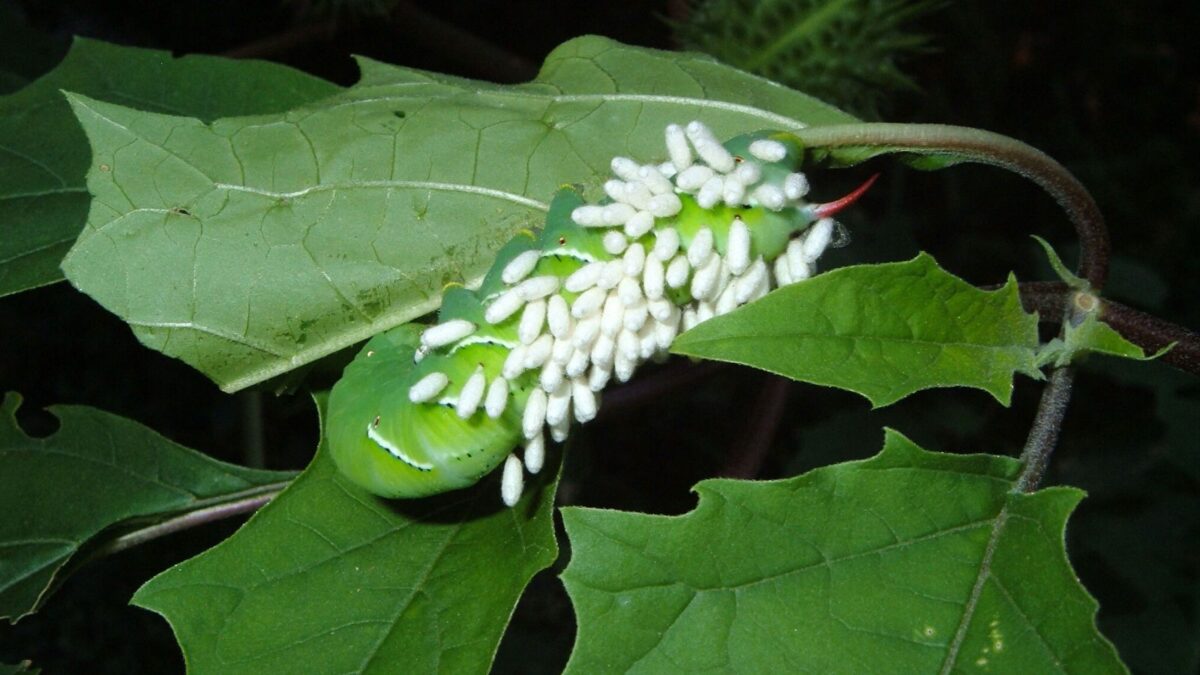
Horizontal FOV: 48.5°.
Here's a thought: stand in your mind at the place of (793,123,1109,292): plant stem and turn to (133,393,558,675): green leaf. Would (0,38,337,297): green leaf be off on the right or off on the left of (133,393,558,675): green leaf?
right

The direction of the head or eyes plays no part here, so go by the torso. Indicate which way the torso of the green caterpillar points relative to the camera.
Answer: to the viewer's left

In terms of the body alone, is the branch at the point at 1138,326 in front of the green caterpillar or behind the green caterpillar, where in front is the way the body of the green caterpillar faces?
behind

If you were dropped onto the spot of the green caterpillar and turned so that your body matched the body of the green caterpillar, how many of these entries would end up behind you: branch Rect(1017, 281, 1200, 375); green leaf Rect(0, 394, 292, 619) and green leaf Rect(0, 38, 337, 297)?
1

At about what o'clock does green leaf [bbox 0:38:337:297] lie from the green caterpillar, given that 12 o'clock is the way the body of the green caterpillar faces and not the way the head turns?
The green leaf is roughly at 1 o'clock from the green caterpillar.
